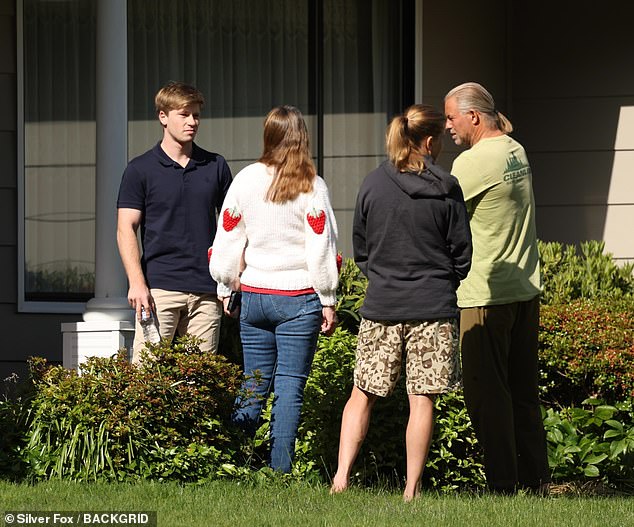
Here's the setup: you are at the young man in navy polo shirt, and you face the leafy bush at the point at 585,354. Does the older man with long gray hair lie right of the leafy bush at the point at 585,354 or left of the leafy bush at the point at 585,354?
right

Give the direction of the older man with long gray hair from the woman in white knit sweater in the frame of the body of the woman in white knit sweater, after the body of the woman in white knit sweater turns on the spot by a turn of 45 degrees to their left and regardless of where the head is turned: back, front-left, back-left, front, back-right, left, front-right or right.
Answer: back-right

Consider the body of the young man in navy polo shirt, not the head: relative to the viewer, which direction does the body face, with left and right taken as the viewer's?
facing the viewer and to the right of the viewer

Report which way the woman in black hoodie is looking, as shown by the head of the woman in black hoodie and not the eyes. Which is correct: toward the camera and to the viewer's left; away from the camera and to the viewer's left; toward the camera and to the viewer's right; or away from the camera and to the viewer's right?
away from the camera and to the viewer's right

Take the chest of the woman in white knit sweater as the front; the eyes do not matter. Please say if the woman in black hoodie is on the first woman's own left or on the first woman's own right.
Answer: on the first woman's own right

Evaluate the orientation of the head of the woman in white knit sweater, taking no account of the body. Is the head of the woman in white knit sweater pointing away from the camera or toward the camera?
away from the camera

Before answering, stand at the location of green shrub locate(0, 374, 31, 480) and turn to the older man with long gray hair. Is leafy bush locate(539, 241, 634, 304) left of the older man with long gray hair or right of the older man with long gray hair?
left

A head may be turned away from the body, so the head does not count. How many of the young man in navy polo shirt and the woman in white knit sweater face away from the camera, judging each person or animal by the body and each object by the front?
1

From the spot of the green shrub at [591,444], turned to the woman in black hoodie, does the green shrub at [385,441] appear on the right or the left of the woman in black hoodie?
right

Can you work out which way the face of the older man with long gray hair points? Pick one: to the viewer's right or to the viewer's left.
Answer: to the viewer's left

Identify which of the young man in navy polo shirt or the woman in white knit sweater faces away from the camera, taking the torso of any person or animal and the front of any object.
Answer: the woman in white knit sweater

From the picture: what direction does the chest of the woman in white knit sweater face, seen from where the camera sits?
away from the camera
